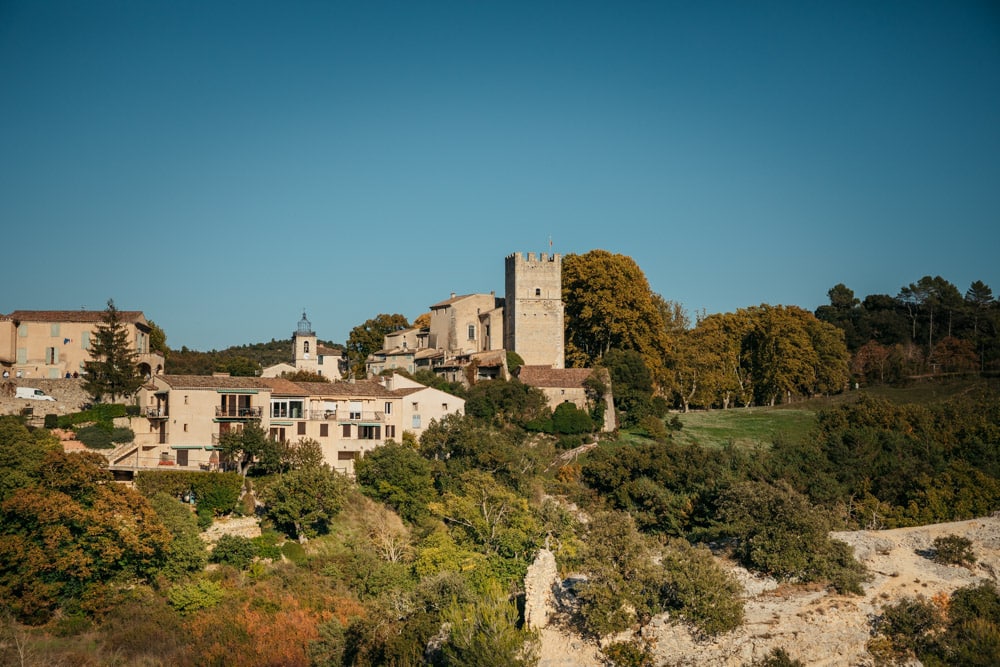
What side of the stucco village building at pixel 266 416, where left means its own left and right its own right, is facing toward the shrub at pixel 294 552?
front

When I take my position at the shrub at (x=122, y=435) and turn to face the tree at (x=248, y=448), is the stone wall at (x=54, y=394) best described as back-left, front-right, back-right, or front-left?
back-left

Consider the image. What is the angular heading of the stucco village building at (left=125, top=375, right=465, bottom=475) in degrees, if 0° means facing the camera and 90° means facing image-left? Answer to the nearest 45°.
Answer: approximately 0°

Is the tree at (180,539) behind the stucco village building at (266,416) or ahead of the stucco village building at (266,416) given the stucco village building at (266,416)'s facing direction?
ahead

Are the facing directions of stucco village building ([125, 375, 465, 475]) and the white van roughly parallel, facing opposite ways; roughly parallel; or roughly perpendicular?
roughly perpendicular

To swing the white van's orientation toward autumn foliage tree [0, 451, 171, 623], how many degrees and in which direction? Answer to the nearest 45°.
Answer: approximately 90° to its right

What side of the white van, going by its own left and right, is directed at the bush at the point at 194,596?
right

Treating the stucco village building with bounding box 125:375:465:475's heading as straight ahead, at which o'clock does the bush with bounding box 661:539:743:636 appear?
The bush is roughly at 11 o'clock from the stucco village building.

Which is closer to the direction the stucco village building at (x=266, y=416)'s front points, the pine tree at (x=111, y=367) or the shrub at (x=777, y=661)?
the shrub

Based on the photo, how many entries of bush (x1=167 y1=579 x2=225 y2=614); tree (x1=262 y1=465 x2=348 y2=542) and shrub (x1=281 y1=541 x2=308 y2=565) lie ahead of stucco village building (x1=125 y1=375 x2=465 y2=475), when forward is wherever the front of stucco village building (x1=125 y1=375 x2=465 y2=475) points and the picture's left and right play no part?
3

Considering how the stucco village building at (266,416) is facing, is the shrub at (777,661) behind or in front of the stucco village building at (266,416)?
in front

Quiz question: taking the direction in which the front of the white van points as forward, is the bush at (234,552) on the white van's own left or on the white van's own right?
on the white van's own right

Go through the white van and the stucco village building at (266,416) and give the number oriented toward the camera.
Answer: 1
